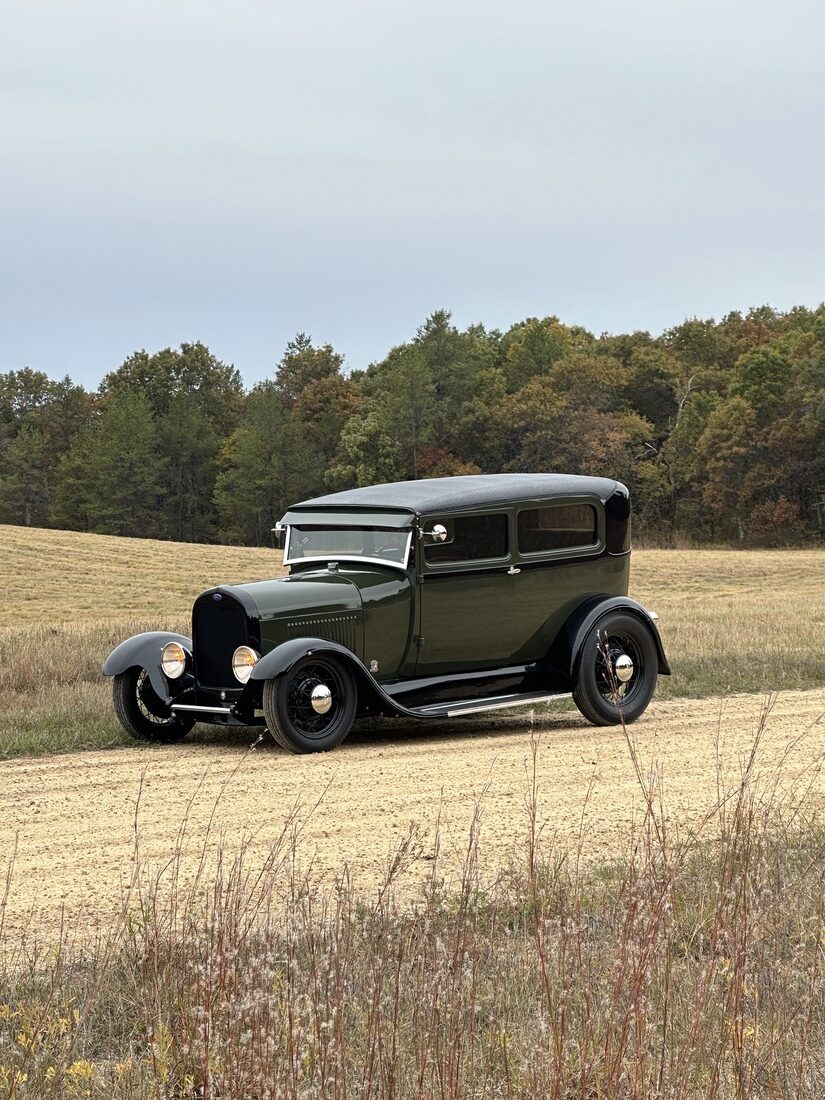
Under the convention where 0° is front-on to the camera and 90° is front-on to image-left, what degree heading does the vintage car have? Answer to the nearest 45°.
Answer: approximately 45°
